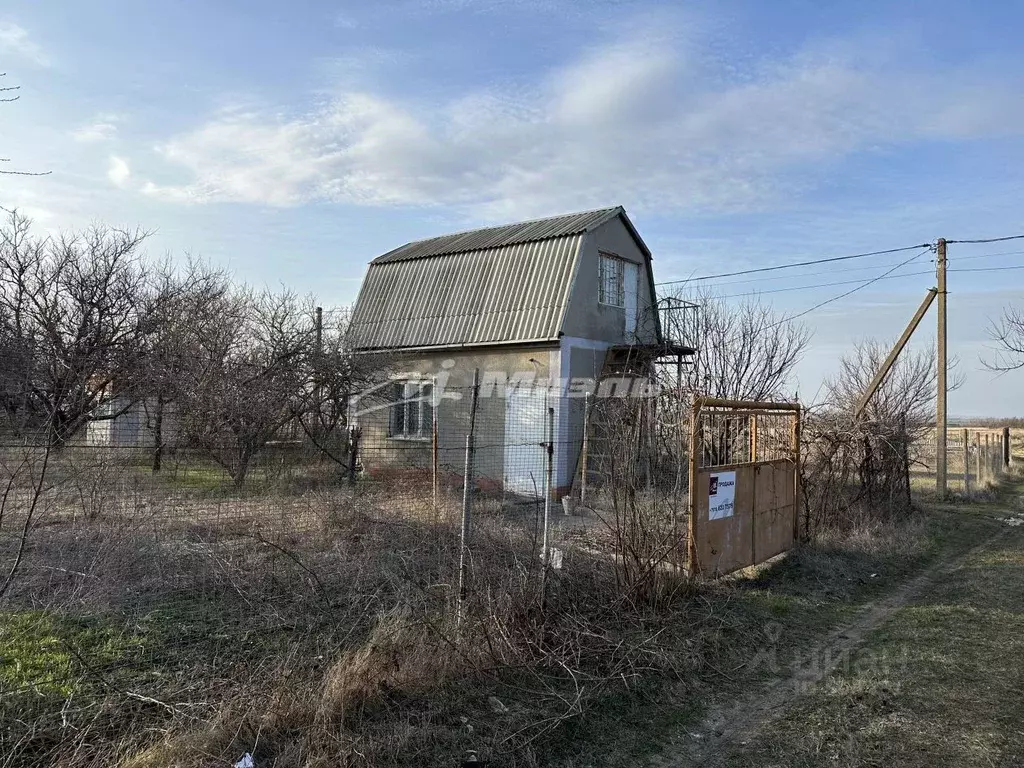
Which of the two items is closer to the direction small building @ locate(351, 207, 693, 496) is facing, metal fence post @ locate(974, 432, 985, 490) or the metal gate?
the metal gate

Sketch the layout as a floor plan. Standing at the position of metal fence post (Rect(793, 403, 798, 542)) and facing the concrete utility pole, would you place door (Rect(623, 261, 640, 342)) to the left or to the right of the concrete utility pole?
left
